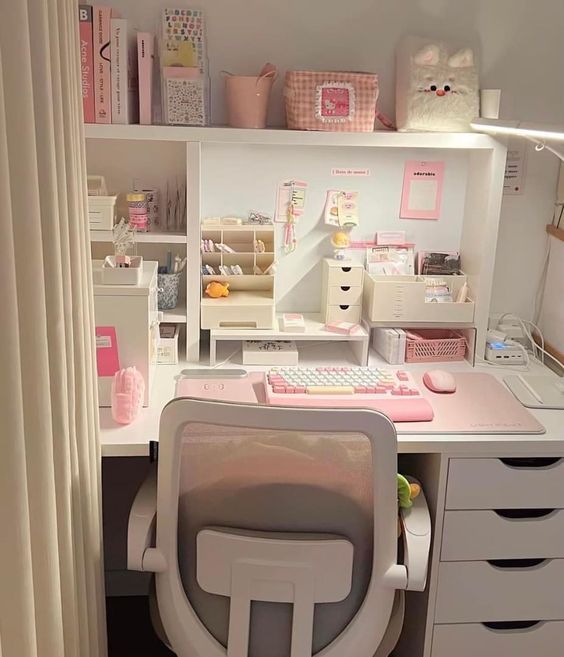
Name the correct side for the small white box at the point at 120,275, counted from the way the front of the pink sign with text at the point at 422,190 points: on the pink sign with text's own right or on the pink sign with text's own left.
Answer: on the pink sign with text's own right

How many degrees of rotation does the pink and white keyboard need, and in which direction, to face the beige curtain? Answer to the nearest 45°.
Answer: approximately 45° to its right

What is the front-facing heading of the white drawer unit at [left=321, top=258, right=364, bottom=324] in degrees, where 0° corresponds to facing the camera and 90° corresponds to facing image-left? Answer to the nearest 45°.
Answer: approximately 0°

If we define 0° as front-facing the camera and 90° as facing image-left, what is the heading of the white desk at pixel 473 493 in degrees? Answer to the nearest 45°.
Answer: approximately 0°

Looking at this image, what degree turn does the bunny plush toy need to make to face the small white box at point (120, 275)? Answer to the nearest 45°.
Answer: approximately 45° to its right
